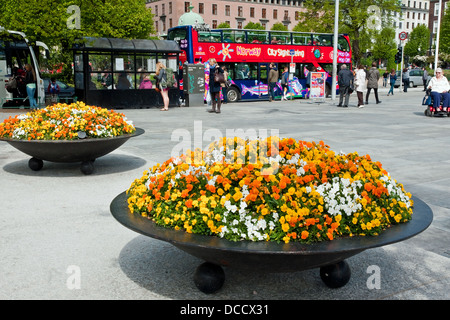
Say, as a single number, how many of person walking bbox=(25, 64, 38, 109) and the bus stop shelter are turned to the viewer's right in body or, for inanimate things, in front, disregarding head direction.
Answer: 0

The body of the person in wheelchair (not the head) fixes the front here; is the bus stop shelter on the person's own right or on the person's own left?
on the person's own right

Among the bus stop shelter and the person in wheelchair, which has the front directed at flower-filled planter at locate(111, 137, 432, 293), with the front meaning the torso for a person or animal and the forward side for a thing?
the person in wheelchair

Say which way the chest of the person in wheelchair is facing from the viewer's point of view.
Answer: toward the camera

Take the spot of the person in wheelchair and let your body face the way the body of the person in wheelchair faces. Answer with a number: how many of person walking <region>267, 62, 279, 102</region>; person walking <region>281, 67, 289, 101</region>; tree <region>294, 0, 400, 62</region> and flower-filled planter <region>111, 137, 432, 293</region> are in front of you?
1

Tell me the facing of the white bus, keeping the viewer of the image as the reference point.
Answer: facing to the right of the viewer
